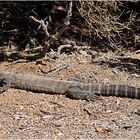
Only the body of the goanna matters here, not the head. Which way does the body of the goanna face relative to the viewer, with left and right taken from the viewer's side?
facing to the left of the viewer
